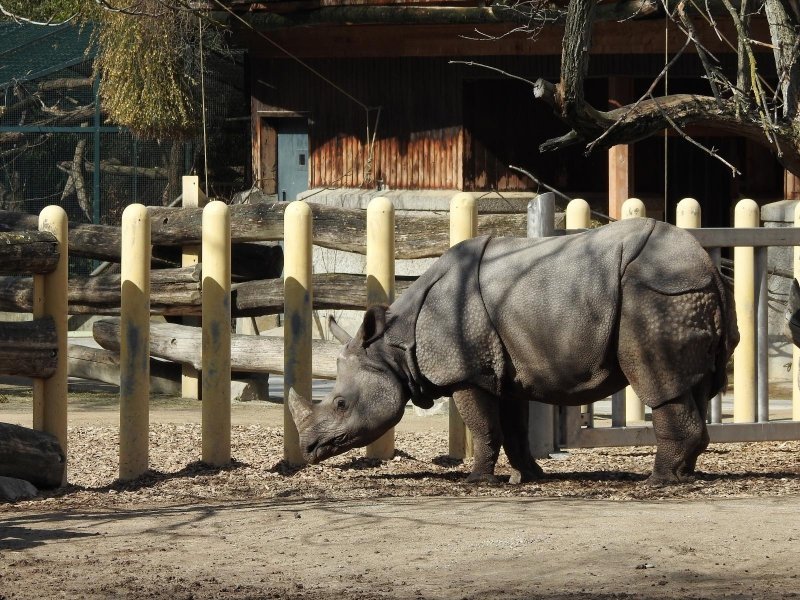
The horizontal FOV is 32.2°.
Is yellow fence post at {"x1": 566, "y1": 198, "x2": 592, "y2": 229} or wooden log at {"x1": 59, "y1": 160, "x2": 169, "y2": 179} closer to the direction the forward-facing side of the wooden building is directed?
the yellow fence post

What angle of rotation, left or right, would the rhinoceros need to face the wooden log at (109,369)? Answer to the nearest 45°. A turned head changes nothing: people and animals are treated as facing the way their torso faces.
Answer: approximately 45° to its right

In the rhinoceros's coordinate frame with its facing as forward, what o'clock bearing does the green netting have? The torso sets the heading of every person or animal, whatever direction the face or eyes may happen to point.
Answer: The green netting is roughly at 2 o'clock from the rhinoceros.

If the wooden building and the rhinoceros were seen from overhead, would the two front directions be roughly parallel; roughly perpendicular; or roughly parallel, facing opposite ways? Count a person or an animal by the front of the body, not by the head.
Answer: roughly perpendicular

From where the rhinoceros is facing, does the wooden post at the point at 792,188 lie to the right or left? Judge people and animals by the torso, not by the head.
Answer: on its right

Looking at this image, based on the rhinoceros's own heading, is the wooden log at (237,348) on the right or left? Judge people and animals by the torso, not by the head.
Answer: on its right

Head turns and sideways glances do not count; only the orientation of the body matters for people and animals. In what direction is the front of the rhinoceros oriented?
to the viewer's left

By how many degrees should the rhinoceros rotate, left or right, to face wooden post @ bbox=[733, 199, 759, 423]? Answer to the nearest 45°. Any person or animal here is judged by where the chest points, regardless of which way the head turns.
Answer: approximately 135° to its right

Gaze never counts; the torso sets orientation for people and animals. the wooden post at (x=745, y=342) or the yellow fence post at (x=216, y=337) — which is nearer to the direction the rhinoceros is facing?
the yellow fence post

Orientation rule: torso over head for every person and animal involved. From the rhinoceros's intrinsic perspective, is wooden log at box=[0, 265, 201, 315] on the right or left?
on its right

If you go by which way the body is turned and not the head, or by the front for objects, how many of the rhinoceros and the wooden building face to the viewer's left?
1

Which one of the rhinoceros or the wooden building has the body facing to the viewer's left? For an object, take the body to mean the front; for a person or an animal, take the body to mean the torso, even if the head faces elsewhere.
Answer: the rhinoceros

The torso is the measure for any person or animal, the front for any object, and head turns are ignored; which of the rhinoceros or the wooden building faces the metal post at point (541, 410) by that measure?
the wooden building

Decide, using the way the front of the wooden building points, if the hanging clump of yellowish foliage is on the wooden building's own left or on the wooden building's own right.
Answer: on the wooden building's own right
